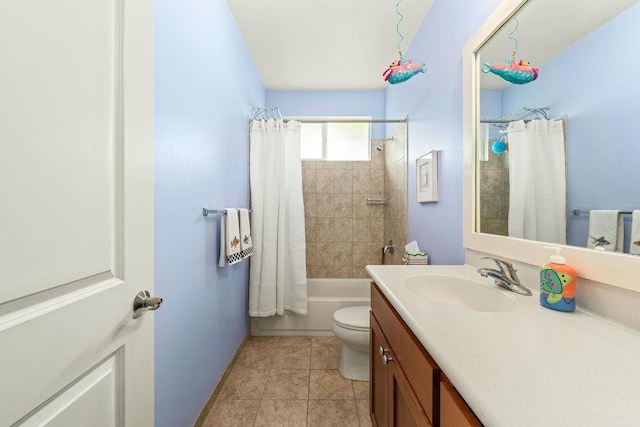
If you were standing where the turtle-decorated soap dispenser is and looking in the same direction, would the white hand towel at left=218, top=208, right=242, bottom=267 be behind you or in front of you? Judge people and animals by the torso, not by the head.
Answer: in front

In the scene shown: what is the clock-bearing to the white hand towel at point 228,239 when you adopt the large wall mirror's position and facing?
The white hand towel is roughly at 1 o'clock from the large wall mirror.

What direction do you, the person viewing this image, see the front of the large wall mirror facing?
facing the viewer and to the left of the viewer

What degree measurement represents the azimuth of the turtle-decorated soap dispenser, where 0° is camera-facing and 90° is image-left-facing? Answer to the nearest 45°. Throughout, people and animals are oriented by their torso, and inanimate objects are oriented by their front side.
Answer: approximately 45°

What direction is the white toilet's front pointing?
to the viewer's left

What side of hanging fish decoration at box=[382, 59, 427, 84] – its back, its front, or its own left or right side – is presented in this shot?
left

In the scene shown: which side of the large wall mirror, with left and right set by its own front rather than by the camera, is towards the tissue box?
right

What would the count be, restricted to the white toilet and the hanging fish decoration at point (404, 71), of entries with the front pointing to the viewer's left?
2

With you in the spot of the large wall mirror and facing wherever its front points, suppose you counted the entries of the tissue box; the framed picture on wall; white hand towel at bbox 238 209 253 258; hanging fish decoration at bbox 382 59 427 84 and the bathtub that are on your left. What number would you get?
0
